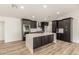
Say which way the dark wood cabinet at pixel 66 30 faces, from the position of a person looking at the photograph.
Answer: facing the viewer and to the left of the viewer

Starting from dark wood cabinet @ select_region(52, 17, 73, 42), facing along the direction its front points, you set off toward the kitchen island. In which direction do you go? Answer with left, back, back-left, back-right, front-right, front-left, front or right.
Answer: front

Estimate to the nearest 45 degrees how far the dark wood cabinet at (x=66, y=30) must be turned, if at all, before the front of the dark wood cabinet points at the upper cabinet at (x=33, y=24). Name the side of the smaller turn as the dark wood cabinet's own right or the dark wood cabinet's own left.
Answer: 0° — it already faces it
